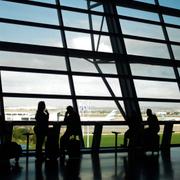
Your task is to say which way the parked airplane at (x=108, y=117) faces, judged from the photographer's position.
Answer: facing to the left of the viewer

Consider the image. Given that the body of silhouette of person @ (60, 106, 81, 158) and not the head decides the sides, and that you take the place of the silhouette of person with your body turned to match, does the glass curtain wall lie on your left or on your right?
on your right
